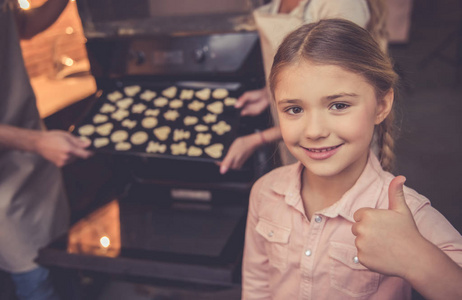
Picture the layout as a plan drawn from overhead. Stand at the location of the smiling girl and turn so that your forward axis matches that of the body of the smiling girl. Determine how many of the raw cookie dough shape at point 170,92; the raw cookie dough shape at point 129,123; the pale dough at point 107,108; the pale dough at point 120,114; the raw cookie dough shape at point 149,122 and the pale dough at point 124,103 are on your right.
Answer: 6

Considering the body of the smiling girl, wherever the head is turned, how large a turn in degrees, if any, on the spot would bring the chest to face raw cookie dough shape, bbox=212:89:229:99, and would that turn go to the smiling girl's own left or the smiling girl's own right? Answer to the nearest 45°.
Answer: approximately 90° to the smiling girl's own right

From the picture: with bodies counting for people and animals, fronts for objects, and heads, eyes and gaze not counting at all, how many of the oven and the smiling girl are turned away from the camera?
0

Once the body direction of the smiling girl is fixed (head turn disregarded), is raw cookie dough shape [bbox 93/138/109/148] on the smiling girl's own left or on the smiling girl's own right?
on the smiling girl's own right

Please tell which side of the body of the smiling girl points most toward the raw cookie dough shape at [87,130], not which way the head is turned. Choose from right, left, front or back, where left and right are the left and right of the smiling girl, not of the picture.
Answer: right

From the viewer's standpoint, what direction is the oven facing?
toward the camera

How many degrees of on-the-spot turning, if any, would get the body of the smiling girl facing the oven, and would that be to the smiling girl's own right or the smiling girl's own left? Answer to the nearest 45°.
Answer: approximately 90° to the smiling girl's own right

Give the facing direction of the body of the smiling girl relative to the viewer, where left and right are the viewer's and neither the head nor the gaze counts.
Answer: facing the viewer and to the left of the viewer

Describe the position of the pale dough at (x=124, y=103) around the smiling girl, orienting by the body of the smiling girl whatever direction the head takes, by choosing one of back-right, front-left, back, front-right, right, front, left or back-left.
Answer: right
